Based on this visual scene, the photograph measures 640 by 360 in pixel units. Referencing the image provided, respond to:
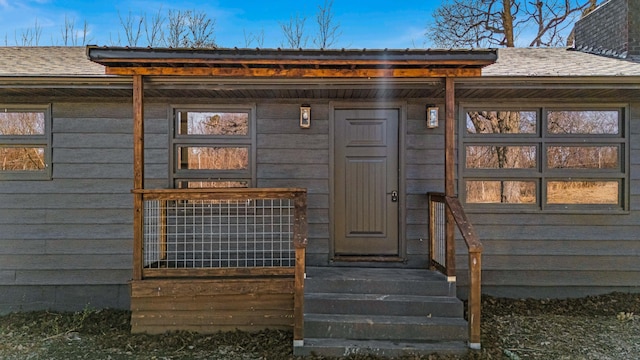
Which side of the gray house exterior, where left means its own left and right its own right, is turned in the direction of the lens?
front

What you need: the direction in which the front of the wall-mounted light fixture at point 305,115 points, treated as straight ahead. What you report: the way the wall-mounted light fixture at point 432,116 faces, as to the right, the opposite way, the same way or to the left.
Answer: the same way

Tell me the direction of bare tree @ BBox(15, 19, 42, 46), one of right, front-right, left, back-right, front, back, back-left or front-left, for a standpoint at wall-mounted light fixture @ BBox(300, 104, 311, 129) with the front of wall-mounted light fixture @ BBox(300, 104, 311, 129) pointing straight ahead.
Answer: back-right

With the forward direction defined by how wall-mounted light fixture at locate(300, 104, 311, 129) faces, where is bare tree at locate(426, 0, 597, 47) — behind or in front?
behind

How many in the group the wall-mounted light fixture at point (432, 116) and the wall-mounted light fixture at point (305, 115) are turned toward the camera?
2

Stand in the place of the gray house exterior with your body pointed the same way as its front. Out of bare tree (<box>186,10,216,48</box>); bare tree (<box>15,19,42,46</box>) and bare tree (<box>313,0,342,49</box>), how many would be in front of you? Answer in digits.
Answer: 0

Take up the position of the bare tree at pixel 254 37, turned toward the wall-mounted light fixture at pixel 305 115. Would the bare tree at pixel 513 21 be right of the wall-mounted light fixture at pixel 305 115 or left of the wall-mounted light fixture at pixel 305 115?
left

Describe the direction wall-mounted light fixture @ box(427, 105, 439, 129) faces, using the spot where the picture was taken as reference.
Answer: facing the viewer

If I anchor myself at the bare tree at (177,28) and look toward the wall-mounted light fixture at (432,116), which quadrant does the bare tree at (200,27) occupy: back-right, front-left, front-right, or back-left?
front-left

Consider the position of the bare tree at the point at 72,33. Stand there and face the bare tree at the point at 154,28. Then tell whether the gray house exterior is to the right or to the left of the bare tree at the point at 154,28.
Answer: right

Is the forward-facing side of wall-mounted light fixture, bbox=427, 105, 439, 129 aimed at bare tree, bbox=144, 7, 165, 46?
no

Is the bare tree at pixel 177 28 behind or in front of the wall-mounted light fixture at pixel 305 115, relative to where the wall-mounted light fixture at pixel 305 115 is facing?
behind

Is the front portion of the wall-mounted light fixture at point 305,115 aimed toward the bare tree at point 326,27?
no

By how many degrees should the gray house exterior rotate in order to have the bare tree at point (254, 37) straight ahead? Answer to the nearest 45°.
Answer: approximately 180°

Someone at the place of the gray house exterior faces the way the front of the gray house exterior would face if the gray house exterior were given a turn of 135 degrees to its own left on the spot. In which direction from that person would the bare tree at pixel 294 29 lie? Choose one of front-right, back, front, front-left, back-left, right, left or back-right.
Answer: front-left

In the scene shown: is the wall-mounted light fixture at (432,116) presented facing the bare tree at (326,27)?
no

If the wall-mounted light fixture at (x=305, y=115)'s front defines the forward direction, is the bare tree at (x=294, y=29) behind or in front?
behind

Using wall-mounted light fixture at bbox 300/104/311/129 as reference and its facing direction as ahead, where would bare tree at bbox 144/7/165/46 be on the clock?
The bare tree is roughly at 5 o'clock from the wall-mounted light fixture.
